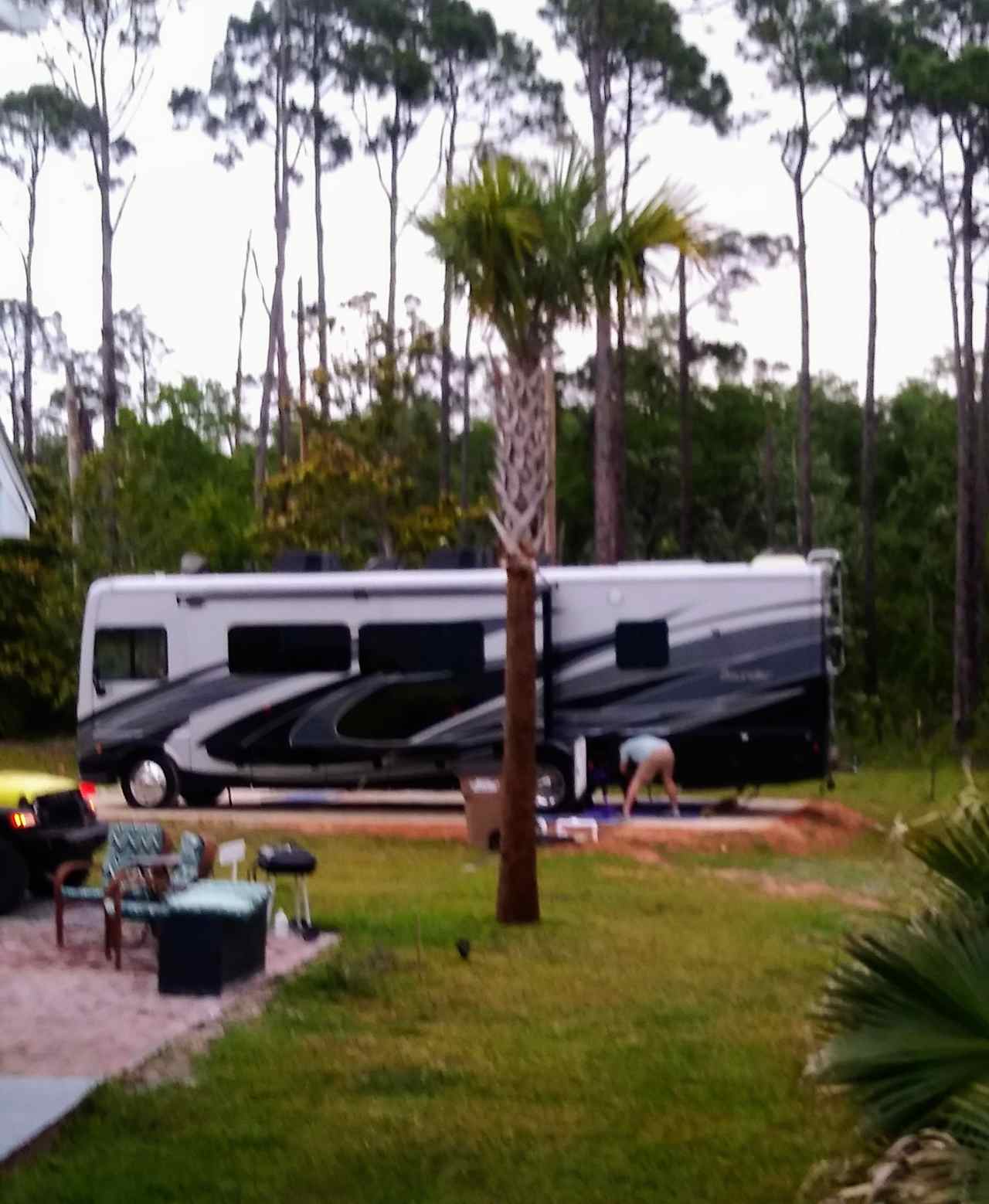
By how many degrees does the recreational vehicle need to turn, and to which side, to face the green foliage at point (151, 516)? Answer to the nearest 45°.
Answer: approximately 45° to its right

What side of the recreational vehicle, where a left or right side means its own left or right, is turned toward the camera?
left

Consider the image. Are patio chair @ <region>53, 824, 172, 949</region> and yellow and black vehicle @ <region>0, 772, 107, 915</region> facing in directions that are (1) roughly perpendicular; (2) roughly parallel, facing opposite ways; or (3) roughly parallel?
roughly perpendicular

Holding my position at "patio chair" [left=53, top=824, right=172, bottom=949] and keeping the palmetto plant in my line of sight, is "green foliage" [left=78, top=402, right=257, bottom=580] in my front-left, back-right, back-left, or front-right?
back-left

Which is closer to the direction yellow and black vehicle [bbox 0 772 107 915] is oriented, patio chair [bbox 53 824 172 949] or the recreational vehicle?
the recreational vehicle

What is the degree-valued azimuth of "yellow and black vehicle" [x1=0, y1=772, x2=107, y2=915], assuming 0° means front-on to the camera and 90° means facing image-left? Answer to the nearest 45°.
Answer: approximately 135°

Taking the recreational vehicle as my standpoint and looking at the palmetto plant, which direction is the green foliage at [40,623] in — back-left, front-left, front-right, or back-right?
back-right

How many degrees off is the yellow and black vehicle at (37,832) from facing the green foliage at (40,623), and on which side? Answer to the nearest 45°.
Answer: approximately 45° to its right
